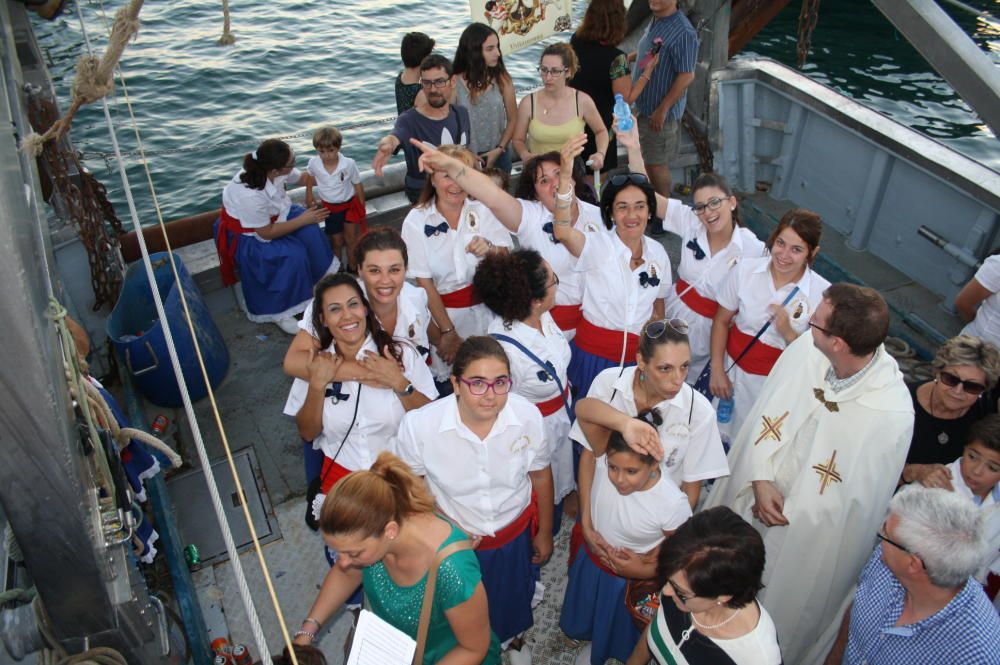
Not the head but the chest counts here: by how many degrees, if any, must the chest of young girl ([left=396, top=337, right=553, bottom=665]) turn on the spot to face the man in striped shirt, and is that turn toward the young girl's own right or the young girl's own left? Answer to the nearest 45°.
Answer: approximately 180°

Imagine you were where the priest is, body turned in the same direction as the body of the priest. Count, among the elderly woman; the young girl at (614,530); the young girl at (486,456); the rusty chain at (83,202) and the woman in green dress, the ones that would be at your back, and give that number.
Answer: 1

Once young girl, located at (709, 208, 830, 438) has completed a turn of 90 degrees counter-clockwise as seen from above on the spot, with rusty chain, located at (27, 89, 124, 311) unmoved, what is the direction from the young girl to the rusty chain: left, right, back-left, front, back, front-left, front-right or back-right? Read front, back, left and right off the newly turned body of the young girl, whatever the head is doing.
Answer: back

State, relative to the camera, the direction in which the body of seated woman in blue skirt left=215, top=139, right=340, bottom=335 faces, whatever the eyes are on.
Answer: to the viewer's right

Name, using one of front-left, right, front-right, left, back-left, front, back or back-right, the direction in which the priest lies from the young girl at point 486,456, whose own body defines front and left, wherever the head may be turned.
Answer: left

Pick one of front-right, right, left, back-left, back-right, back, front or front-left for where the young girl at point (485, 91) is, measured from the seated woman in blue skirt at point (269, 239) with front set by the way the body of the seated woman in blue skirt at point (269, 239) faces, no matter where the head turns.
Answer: front

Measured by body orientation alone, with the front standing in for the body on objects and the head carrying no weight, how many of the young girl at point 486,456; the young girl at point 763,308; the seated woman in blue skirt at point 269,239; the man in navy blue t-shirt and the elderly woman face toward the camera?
4

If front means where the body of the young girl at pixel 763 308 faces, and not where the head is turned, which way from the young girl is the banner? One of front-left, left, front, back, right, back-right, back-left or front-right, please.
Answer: back-right

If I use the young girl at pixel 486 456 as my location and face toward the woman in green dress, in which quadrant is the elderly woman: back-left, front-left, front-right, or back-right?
back-left

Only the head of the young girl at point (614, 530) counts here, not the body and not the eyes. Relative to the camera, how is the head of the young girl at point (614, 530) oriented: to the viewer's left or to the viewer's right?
to the viewer's left

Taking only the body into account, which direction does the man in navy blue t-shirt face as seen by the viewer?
toward the camera
